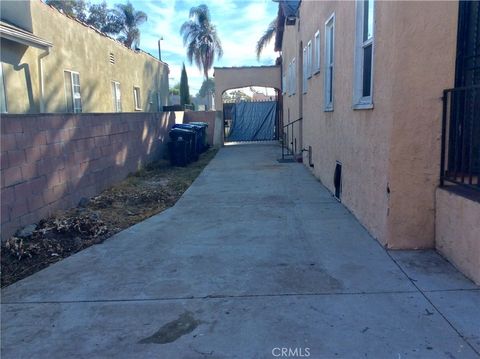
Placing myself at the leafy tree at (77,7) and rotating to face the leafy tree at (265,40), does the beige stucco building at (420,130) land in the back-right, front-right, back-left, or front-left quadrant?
front-right

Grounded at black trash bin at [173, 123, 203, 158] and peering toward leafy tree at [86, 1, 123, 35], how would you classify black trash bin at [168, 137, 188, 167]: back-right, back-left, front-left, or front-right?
back-left

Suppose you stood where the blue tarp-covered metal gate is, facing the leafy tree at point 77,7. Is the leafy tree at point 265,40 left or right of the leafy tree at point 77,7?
right

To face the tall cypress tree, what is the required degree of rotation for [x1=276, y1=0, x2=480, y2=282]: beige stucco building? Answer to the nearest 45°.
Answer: approximately 135° to its right

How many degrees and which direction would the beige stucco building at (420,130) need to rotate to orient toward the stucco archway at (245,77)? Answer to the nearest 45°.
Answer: approximately 135° to its right

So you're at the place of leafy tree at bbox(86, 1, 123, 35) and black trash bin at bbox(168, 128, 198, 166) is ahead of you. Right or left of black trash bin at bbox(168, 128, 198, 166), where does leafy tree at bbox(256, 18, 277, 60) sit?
left

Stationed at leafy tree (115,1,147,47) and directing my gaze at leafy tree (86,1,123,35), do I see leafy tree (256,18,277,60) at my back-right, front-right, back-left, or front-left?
back-left
